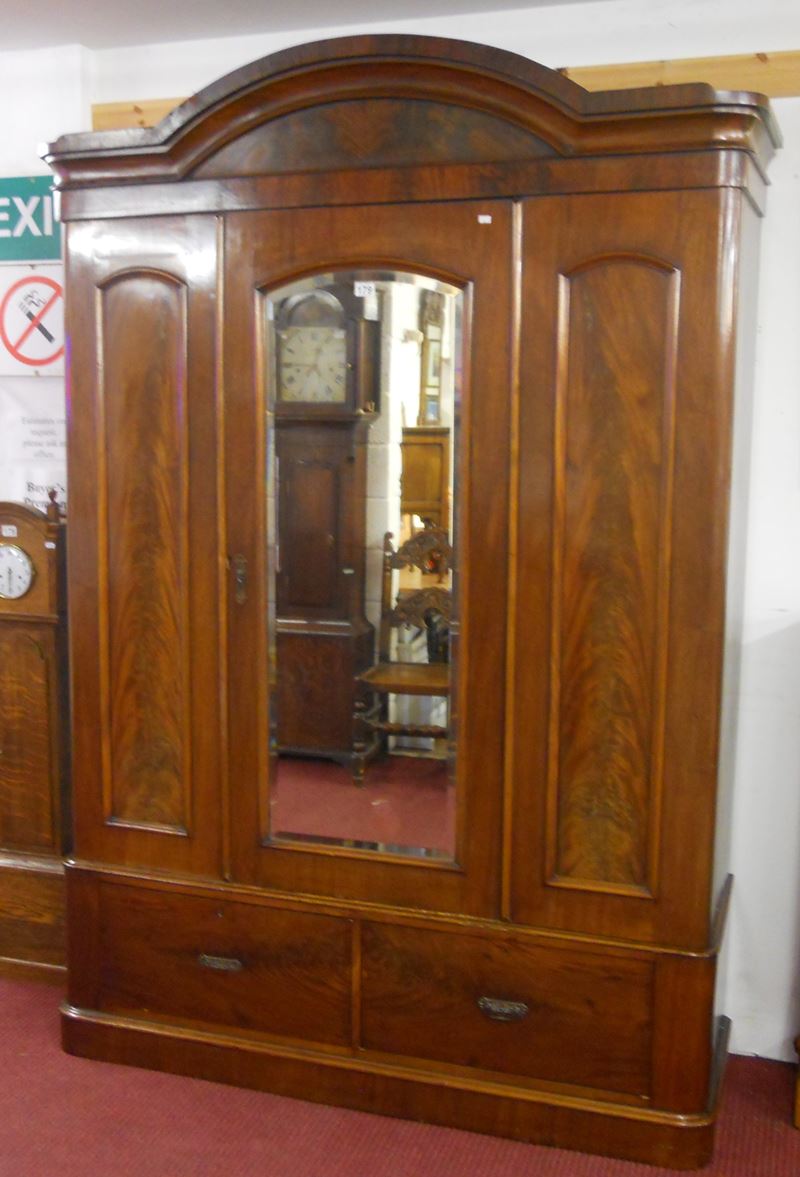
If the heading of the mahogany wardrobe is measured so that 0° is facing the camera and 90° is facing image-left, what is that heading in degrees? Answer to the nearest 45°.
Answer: approximately 0°

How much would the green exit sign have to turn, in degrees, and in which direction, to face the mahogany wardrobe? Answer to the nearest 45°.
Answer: approximately 45° to its left

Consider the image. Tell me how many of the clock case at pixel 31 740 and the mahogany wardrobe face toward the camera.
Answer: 2

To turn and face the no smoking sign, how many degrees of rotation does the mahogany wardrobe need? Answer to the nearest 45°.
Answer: approximately 135° to its right

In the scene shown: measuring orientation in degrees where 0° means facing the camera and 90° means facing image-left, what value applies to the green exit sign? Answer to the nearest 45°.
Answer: approximately 0°

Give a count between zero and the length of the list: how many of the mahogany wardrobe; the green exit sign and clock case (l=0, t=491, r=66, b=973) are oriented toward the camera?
3

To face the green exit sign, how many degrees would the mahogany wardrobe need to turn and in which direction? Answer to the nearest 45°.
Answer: approximately 135° to its right

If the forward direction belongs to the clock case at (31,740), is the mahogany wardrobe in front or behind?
in front
